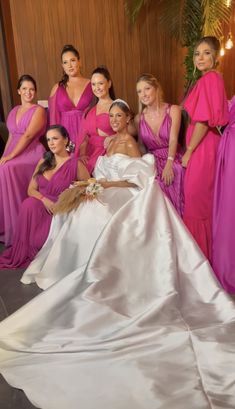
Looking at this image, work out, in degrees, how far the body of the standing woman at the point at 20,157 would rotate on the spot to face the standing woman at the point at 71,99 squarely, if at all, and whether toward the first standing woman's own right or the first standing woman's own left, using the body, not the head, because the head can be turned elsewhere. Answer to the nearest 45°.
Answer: approximately 135° to the first standing woman's own left

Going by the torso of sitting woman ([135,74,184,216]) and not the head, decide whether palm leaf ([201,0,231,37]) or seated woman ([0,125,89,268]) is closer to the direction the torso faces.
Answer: the seated woman

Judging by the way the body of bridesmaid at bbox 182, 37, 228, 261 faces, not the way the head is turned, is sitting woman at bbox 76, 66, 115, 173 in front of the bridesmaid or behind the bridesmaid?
in front

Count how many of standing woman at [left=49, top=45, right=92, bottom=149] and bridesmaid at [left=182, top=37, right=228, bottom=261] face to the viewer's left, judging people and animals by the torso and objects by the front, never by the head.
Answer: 1

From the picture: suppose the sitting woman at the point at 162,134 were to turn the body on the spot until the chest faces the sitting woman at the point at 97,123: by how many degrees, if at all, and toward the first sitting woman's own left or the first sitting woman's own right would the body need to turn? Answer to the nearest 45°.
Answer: approximately 90° to the first sitting woman's own right

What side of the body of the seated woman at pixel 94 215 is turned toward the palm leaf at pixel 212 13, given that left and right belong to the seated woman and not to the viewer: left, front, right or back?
back

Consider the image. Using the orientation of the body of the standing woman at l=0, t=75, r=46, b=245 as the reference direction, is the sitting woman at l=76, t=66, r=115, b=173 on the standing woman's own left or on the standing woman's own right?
on the standing woman's own left

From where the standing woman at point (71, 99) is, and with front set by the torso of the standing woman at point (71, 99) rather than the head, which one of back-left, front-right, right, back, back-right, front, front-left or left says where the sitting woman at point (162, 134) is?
front-left

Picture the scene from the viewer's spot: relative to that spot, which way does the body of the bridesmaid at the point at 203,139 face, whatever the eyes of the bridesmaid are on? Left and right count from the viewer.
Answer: facing to the left of the viewer
